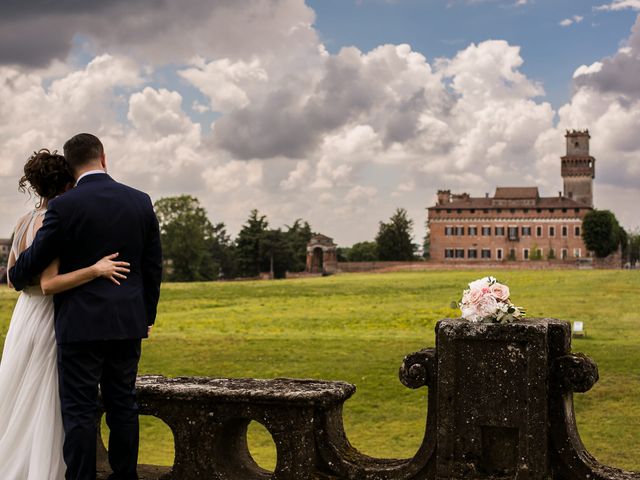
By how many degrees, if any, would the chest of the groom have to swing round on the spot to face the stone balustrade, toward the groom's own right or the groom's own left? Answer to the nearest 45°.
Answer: approximately 90° to the groom's own right

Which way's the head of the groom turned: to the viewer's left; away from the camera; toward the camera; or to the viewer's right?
away from the camera

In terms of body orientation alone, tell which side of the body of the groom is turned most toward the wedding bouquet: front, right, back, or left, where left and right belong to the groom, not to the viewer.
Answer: right

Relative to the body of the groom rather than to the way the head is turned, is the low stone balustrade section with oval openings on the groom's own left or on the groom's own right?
on the groom's own right

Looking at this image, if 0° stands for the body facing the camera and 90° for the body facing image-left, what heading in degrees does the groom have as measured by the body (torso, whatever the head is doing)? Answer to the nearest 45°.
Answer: approximately 180°

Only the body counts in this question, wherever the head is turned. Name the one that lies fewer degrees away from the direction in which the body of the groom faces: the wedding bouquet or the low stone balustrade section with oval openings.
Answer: the low stone balustrade section with oval openings
